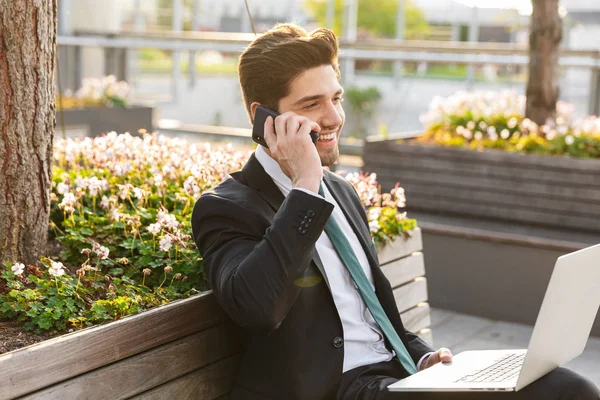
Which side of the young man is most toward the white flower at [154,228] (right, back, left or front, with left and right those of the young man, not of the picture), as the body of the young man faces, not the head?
back

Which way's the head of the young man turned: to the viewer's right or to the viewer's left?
to the viewer's right

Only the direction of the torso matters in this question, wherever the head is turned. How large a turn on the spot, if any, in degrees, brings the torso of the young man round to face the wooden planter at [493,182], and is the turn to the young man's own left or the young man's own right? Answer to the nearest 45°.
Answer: approximately 135° to the young man's own left

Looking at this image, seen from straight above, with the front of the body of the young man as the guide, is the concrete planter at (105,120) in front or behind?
behind

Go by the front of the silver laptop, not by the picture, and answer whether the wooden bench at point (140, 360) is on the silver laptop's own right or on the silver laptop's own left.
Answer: on the silver laptop's own left

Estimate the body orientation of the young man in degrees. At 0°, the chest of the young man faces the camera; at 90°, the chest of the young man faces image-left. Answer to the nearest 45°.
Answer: approximately 315°

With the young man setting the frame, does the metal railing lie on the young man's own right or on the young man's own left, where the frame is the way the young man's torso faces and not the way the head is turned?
on the young man's own left

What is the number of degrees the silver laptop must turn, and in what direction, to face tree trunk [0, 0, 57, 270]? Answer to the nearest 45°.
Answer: approximately 45° to its left

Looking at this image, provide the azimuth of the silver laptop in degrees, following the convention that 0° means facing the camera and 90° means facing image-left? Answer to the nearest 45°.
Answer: approximately 135°
